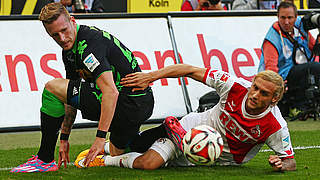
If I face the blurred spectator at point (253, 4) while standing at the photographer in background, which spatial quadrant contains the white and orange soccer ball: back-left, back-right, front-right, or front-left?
back-left

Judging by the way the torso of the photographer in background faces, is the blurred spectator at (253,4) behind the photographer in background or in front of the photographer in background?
behind

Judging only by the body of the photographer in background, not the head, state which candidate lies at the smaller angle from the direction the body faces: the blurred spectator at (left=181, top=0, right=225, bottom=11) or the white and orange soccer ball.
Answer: the white and orange soccer ball

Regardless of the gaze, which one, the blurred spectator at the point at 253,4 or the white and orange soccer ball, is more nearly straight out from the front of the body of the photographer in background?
the white and orange soccer ball

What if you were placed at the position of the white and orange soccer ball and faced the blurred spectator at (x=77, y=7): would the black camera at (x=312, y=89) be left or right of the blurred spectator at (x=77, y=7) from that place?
right

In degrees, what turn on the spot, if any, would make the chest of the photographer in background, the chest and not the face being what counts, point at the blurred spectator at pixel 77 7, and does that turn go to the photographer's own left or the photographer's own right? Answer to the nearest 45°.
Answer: approximately 135° to the photographer's own right

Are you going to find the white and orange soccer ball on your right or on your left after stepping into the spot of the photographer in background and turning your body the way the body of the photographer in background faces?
on your right
